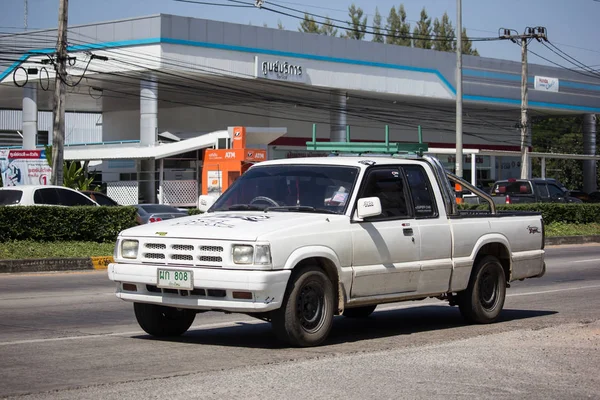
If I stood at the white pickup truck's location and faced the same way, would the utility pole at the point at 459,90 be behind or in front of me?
behind

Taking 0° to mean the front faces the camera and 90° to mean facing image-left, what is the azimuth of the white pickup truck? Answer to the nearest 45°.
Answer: approximately 45°

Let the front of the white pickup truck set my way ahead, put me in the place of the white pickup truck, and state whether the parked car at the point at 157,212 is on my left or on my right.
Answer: on my right

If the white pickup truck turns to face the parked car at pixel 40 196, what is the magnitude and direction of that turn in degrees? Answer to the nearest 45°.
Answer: approximately 90° to its right

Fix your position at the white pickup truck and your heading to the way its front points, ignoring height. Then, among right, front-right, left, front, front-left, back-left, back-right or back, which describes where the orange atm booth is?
back-right

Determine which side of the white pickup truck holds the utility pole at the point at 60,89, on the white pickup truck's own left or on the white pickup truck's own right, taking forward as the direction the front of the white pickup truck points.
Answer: on the white pickup truck's own right
